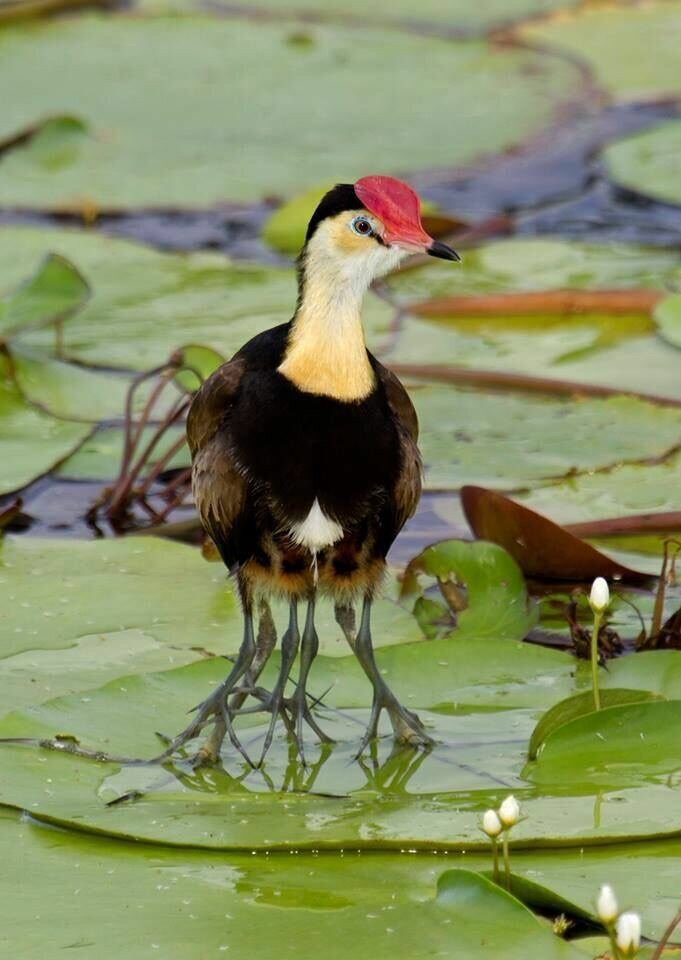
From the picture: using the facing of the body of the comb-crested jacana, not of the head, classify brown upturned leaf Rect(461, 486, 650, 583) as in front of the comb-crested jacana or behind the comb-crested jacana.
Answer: behind

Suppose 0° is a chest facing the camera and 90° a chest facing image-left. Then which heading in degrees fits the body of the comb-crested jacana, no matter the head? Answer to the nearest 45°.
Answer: approximately 0°

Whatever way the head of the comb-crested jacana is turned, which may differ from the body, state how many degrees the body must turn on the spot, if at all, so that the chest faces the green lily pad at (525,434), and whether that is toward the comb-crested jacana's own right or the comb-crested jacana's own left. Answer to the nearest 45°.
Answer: approximately 180°

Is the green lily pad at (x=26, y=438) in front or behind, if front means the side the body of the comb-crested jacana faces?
behind

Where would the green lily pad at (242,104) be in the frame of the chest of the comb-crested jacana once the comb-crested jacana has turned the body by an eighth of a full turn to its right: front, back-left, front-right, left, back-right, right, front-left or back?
back-right

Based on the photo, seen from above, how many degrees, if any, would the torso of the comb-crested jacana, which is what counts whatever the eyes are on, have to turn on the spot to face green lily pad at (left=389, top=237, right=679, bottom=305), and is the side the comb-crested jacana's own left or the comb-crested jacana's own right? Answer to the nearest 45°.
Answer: approximately 180°

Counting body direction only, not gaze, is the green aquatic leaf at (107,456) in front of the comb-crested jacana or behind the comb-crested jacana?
behind

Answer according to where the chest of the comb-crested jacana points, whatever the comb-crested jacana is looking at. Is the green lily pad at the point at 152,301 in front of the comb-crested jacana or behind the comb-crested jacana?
behind

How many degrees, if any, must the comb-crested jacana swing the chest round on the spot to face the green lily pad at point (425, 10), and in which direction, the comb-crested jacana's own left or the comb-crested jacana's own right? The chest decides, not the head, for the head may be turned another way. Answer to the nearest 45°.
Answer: approximately 180°

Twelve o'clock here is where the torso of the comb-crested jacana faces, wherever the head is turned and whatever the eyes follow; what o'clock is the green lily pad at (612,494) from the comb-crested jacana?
The green lily pad is roughly at 7 o'clock from the comb-crested jacana.

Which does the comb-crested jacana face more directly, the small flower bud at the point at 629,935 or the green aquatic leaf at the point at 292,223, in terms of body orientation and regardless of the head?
the small flower bud

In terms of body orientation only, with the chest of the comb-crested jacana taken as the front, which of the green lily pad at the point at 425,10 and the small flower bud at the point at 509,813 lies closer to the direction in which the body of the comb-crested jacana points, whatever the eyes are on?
the small flower bud

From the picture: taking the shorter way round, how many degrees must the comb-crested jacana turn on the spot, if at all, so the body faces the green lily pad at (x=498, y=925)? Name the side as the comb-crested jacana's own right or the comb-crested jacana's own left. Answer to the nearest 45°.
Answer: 0° — it already faces it
